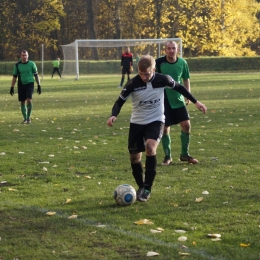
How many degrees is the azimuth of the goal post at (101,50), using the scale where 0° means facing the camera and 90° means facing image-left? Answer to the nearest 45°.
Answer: approximately 315°

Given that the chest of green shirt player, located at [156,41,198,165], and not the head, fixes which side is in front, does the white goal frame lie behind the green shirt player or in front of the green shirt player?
behind

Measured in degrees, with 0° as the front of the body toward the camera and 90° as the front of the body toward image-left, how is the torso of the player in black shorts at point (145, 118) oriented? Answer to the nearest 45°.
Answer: approximately 0°

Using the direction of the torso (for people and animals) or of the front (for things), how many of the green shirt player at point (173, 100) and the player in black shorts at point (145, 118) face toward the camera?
2

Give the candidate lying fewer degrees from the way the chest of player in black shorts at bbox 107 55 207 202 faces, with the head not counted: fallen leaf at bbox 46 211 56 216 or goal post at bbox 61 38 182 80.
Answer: the fallen leaf

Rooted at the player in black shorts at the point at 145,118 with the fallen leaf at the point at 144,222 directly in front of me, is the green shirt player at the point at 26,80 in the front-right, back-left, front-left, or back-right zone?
back-right

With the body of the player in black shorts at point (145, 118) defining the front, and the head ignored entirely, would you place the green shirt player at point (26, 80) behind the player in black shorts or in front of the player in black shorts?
behind

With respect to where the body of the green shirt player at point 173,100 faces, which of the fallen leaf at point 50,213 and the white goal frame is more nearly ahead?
the fallen leaf
